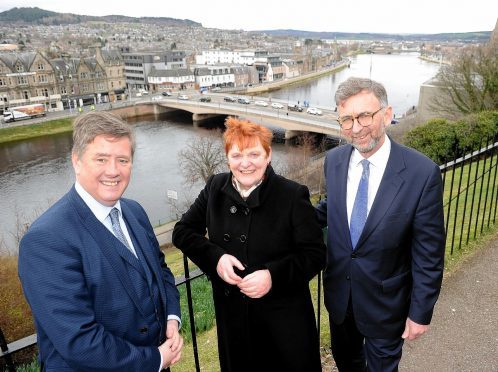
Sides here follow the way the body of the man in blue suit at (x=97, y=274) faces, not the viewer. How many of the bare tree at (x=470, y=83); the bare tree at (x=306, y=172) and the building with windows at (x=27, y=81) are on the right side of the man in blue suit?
0

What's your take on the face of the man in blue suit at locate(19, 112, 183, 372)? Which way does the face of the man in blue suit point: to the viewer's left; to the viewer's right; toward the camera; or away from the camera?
toward the camera

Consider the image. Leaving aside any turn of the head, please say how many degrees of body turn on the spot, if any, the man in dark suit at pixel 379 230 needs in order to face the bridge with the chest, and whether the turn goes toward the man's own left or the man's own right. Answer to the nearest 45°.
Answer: approximately 135° to the man's own right

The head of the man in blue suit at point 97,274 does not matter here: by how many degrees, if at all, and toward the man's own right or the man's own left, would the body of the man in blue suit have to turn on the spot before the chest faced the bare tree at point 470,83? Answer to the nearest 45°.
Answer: approximately 90° to the man's own left

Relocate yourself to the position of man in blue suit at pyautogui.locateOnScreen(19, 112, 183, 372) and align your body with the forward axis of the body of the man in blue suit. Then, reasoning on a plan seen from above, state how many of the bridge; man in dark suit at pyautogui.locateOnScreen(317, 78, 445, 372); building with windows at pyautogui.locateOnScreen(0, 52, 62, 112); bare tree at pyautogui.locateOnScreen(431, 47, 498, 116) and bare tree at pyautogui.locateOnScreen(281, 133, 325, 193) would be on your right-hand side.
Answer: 0

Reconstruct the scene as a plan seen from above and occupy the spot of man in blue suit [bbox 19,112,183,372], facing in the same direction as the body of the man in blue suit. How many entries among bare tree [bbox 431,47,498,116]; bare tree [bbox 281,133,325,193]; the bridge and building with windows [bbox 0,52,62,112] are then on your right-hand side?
0

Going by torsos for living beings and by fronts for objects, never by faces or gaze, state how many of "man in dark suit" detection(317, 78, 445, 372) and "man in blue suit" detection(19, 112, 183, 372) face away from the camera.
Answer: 0

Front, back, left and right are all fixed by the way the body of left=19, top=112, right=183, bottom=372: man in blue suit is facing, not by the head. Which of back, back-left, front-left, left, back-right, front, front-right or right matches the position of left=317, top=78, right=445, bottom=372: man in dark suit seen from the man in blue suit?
front-left

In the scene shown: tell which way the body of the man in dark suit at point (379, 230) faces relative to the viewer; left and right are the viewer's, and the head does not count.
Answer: facing the viewer and to the left of the viewer

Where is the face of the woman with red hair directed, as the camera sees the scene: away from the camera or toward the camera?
toward the camera

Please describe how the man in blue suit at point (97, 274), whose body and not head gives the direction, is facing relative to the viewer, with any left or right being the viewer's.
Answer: facing the viewer and to the right of the viewer

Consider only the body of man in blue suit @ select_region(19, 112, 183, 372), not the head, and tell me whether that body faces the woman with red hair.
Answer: no

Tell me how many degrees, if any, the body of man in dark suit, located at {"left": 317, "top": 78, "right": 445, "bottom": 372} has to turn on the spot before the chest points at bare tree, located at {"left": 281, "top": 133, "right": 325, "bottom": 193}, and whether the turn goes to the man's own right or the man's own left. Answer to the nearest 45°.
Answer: approximately 135° to the man's own right

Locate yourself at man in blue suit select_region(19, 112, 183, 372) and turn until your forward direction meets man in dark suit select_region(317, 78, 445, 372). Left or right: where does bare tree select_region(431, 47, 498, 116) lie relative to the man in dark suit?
left

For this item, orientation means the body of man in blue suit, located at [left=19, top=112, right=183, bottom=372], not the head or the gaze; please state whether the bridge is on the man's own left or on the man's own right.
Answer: on the man's own left
